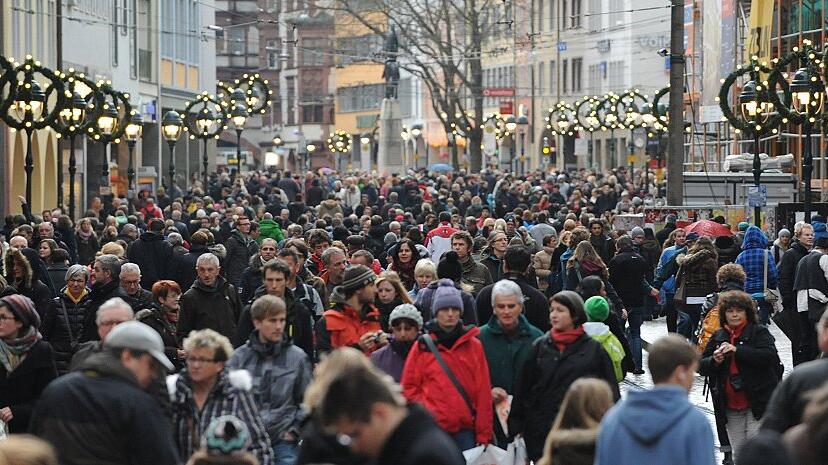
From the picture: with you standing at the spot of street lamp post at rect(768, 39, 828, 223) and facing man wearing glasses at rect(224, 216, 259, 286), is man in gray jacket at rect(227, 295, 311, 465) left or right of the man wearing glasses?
left

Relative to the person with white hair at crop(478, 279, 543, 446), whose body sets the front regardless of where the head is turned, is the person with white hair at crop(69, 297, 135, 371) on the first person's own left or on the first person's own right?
on the first person's own right

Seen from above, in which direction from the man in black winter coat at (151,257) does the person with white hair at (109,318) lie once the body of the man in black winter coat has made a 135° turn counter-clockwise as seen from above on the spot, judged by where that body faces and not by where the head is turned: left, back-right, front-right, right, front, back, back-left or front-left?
front-left

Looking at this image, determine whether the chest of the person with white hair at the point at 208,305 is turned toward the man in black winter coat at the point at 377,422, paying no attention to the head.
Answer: yes

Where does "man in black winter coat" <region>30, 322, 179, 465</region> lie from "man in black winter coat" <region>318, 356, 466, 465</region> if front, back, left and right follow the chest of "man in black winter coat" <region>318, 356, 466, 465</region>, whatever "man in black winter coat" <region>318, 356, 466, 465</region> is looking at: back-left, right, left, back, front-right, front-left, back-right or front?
front-right

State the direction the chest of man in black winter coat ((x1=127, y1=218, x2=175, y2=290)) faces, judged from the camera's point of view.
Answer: away from the camera

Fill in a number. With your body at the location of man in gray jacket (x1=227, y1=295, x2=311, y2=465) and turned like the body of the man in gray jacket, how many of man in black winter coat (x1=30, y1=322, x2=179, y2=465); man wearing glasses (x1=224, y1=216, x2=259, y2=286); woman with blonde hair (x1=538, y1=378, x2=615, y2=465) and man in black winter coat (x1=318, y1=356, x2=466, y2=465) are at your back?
1

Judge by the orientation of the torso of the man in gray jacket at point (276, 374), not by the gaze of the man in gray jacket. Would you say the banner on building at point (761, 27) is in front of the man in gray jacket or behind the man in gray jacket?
behind

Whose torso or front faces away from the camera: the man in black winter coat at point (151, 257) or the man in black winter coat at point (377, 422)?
the man in black winter coat at point (151, 257)

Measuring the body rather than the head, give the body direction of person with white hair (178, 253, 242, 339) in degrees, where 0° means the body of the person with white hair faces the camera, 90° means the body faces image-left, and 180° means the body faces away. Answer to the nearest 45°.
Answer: approximately 0°
